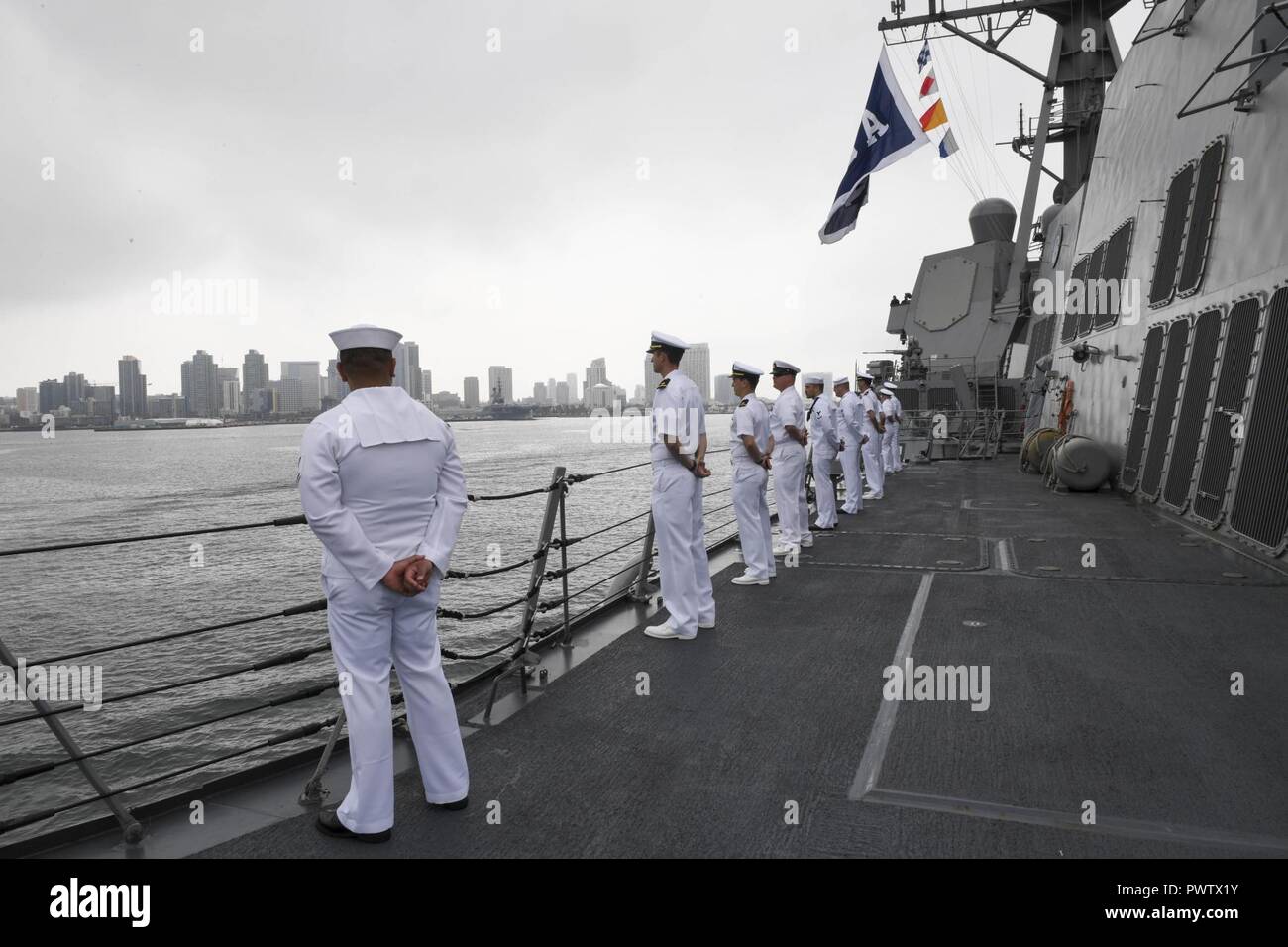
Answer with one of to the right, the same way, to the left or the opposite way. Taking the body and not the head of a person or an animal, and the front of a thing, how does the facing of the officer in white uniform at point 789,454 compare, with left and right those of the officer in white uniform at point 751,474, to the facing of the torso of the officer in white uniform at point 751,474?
the same way

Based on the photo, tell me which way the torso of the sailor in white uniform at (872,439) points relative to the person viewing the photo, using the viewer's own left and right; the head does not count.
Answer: facing to the left of the viewer

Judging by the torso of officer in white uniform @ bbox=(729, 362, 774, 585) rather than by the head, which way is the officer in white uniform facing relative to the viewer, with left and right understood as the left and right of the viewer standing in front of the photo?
facing to the left of the viewer

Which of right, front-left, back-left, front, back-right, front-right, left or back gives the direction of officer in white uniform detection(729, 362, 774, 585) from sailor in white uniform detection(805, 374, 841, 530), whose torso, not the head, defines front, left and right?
left

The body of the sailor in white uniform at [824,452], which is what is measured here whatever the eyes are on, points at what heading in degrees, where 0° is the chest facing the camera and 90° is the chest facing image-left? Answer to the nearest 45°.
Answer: approximately 90°

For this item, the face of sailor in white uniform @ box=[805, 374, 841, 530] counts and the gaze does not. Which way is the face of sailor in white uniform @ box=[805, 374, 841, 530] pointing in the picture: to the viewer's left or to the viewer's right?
to the viewer's left

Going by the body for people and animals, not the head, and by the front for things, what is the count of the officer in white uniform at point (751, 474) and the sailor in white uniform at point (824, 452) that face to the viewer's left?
2

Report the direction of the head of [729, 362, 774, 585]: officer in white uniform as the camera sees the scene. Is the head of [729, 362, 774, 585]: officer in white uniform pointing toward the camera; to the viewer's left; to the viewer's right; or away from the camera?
to the viewer's left

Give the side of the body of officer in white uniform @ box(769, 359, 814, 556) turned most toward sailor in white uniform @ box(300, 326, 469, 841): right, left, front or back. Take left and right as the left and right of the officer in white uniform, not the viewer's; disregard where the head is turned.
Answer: left

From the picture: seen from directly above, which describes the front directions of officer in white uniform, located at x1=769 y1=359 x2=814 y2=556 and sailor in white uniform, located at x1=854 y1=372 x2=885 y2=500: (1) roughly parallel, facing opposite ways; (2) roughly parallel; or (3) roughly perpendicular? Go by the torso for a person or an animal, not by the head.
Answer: roughly parallel

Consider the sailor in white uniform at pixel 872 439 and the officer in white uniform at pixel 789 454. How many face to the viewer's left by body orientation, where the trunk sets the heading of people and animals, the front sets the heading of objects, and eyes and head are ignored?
2

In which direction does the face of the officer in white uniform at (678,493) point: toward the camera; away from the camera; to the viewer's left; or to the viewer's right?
to the viewer's left

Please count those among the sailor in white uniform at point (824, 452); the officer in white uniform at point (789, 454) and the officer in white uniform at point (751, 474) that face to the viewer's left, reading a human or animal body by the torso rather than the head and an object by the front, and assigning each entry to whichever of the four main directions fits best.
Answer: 3

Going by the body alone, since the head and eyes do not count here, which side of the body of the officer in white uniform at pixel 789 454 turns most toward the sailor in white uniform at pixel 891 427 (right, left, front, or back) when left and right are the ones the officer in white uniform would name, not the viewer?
right

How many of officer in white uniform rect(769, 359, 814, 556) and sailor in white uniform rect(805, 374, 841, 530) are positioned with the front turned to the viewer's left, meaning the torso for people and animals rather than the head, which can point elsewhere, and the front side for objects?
2

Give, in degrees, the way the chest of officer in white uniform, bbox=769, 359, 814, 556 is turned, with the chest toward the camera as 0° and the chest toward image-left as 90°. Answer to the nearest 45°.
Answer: approximately 90°

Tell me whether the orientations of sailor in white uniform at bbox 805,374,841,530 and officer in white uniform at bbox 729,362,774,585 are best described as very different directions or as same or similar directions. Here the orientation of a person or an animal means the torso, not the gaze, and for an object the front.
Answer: same or similar directions
